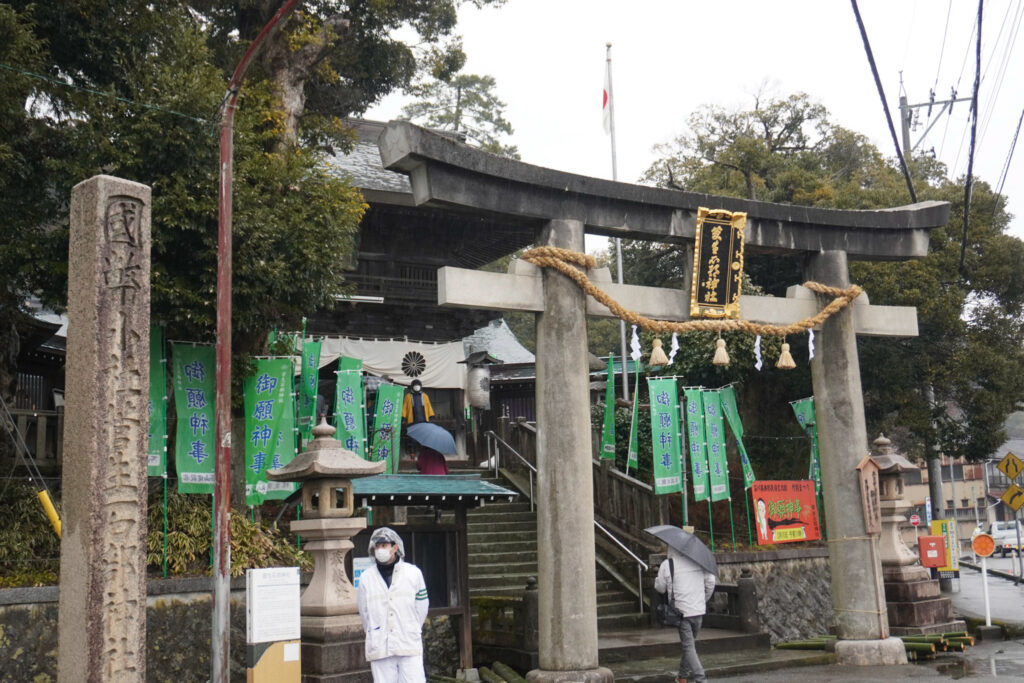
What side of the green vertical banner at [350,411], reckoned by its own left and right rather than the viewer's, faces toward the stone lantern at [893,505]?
left

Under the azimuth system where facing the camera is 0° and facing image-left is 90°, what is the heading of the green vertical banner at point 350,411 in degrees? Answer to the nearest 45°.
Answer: approximately 0°

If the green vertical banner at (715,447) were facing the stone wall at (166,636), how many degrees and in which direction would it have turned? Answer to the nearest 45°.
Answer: approximately 45° to its right

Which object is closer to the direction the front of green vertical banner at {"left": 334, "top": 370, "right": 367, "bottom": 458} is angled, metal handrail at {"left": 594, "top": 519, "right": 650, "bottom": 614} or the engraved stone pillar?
the engraved stone pillar

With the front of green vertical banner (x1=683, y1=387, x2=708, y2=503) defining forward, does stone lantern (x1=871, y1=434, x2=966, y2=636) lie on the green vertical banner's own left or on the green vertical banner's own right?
on the green vertical banner's own left
